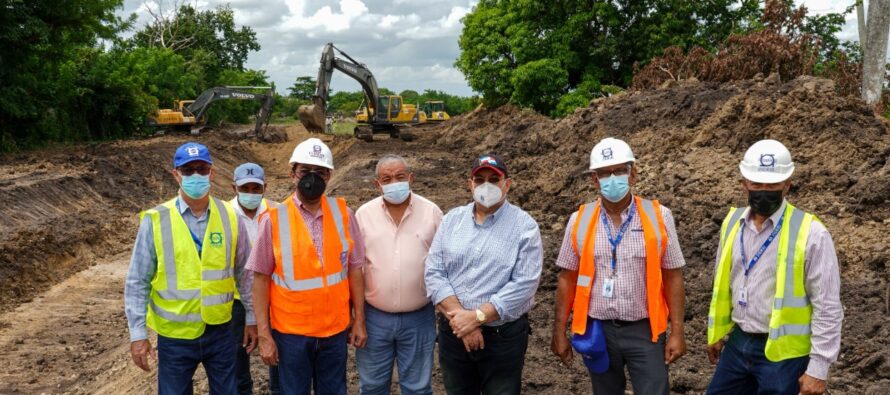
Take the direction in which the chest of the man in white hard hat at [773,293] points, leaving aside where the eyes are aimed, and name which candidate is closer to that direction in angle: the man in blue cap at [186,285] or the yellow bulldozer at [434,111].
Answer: the man in blue cap

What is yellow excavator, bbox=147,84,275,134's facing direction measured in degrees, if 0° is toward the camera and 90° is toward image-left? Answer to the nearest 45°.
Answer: approximately 270°

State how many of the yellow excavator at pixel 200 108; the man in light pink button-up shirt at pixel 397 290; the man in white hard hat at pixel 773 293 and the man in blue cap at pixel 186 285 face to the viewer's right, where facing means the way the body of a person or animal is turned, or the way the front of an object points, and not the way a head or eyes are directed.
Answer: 1

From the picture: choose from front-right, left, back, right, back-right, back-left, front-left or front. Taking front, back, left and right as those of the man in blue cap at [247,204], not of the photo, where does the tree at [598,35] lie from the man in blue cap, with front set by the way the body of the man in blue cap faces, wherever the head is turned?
back-left

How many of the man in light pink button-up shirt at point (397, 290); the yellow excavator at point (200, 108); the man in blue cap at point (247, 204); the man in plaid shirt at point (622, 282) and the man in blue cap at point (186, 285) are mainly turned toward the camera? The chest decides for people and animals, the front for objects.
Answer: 4

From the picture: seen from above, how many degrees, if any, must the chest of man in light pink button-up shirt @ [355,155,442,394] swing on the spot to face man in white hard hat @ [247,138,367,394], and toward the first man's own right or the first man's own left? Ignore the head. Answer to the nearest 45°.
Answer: approximately 90° to the first man's own right

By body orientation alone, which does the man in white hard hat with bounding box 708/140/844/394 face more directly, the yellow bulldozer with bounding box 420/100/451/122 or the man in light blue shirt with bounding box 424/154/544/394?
the man in light blue shirt

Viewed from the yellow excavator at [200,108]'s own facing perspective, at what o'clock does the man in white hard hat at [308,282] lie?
The man in white hard hat is roughly at 3 o'clock from the yellow excavator.

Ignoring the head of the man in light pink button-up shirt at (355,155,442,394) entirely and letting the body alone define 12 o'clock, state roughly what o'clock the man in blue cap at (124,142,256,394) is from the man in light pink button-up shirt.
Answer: The man in blue cap is roughly at 3 o'clock from the man in light pink button-up shirt.
